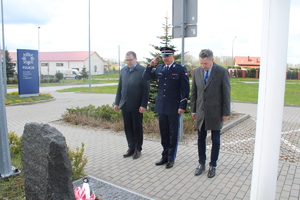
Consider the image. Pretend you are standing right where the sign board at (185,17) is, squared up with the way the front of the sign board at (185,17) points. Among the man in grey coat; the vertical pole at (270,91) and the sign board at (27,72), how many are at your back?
2

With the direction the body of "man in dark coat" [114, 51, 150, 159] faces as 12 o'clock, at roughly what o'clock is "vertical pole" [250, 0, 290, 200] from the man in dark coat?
The vertical pole is roughly at 10 o'clock from the man in dark coat.

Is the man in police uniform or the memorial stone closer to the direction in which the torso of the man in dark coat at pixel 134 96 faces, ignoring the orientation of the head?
the memorial stone

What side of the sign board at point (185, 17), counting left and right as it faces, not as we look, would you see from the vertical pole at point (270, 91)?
back

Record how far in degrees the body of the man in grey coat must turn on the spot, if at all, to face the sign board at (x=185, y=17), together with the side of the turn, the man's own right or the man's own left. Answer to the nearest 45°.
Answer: approximately 135° to the man's own right

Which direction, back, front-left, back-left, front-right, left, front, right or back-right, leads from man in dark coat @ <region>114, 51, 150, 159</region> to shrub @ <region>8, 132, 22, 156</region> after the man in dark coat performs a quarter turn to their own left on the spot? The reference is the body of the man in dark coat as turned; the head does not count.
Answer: back-right

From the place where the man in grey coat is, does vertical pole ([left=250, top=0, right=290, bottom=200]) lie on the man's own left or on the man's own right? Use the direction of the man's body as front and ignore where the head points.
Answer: on the man's own left

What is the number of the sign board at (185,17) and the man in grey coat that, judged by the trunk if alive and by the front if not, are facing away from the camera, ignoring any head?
1

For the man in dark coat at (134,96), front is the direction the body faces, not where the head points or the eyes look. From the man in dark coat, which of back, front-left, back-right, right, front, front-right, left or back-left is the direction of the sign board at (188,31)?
back

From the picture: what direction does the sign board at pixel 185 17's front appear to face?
away from the camera

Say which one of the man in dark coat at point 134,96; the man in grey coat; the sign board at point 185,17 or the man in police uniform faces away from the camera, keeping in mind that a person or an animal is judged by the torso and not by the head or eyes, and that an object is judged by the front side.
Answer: the sign board

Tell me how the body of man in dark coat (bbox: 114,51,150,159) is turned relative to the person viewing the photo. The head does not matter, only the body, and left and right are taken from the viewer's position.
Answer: facing the viewer and to the left of the viewer

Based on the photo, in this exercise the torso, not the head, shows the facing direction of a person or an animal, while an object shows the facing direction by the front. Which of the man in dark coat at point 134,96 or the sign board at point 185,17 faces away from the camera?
the sign board

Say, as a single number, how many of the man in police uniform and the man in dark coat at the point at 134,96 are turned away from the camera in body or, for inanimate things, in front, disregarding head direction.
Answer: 0

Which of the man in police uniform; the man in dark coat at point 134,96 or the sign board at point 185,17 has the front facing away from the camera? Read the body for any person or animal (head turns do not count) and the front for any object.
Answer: the sign board
